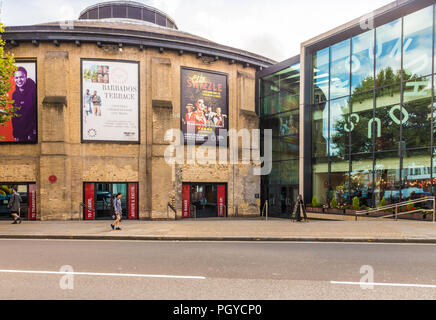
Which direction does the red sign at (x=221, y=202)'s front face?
toward the camera

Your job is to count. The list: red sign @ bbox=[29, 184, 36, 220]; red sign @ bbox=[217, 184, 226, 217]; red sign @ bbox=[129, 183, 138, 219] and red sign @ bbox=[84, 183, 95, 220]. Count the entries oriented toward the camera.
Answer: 4

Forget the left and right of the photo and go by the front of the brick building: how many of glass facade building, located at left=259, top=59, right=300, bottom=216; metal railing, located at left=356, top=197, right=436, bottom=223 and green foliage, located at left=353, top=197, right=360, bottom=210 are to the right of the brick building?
0

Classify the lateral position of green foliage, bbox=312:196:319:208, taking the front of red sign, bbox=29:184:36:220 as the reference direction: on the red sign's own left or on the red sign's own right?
on the red sign's own left

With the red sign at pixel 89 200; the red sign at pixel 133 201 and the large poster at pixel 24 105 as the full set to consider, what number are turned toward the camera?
3

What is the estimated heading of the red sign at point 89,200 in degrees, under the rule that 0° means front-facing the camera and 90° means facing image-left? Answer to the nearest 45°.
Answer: approximately 0°

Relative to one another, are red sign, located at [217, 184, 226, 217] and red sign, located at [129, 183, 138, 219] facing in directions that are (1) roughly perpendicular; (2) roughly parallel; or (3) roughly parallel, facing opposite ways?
roughly parallel

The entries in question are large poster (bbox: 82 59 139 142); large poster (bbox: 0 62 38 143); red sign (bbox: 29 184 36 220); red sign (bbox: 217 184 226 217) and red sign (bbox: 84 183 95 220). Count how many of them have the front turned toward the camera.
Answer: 5

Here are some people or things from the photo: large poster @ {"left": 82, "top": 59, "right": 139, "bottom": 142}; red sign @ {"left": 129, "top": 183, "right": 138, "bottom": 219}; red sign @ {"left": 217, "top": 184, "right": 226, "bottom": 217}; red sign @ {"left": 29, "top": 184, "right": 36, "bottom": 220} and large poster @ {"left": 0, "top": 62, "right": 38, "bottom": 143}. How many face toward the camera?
5

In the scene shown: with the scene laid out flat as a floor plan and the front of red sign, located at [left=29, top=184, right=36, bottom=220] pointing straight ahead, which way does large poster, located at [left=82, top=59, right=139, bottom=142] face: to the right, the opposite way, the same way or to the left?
the same way

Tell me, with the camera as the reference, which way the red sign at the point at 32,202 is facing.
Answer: facing the viewer
